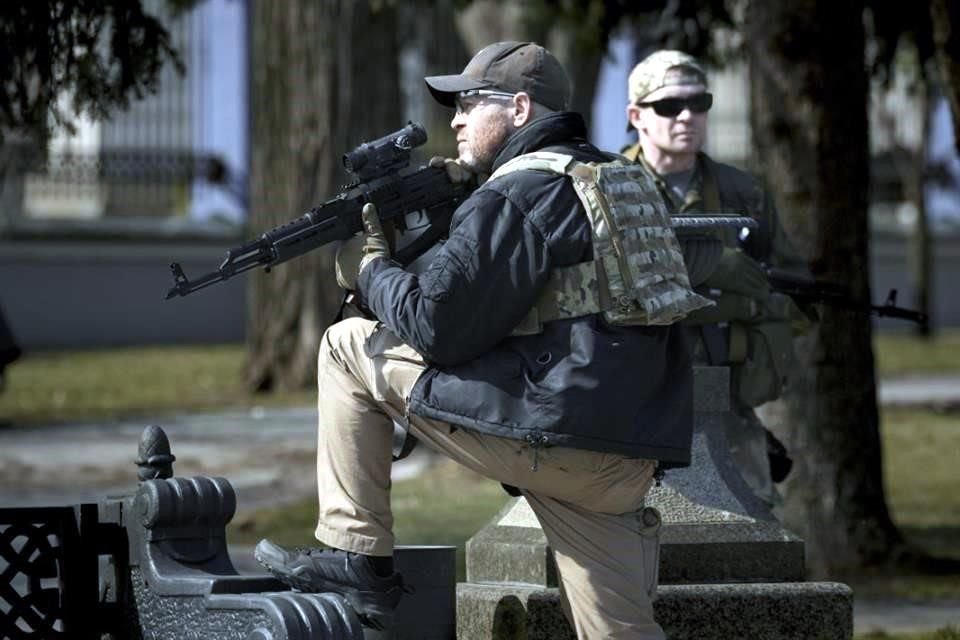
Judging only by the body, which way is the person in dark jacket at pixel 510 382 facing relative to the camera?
to the viewer's left

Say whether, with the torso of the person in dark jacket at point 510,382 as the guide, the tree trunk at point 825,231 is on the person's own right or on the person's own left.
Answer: on the person's own right

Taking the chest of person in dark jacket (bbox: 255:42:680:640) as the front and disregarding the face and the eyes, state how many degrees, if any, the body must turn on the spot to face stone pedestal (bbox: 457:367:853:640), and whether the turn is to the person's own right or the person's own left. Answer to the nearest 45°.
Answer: approximately 135° to the person's own right

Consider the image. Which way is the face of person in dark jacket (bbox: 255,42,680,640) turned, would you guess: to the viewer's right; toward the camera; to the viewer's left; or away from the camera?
to the viewer's left
